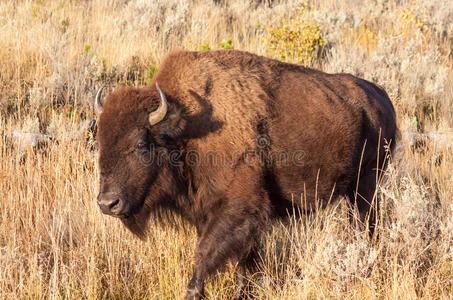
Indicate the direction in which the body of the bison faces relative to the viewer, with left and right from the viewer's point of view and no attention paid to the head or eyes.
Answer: facing the viewer and to the left of the viewer
